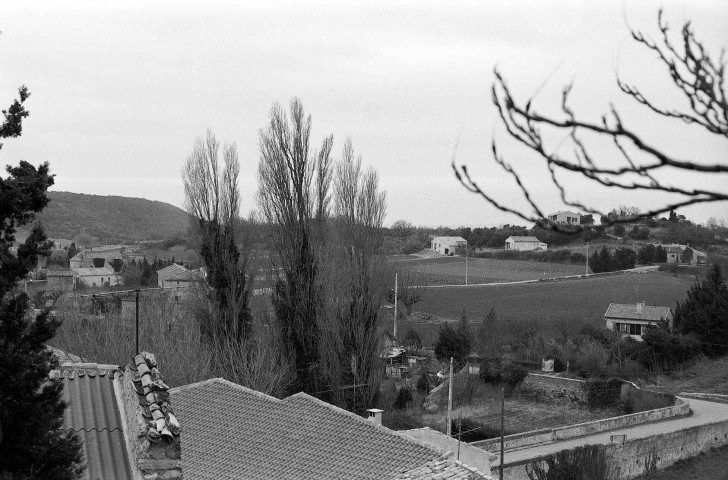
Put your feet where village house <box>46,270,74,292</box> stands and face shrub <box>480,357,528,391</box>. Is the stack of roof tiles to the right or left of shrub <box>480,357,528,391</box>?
right

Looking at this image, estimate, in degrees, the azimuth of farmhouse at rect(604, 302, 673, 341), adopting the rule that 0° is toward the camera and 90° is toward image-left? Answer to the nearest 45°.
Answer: approximately 0°

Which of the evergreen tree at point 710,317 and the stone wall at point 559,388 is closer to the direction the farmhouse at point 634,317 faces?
the stone wall

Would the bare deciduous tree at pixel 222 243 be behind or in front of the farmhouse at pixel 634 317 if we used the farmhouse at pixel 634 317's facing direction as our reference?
in front

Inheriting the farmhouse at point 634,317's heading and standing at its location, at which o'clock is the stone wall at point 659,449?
The stone wall is roughly at 12 o'clock from the farmhouse.

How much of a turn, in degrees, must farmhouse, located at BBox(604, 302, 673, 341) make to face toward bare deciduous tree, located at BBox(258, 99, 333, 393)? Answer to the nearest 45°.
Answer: approximately 45° to its right

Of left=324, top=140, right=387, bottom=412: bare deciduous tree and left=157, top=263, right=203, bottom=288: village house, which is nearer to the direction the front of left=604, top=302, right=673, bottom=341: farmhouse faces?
the bare deciduous tree

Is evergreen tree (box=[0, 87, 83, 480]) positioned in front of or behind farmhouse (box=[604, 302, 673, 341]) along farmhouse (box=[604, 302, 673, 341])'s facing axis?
in front

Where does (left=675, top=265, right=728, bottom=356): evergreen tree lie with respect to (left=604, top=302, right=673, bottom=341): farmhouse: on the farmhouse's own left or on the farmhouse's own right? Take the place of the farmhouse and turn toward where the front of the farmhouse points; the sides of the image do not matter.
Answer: on the farmhouse's own left

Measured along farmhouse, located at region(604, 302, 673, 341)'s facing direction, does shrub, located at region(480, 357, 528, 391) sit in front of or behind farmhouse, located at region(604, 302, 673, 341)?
in front

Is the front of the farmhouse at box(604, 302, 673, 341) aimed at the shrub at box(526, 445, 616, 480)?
yes

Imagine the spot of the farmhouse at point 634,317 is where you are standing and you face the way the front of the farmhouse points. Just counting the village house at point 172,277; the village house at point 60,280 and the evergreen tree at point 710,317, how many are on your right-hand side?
2

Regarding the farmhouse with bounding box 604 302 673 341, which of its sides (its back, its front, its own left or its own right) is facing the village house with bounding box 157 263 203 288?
right

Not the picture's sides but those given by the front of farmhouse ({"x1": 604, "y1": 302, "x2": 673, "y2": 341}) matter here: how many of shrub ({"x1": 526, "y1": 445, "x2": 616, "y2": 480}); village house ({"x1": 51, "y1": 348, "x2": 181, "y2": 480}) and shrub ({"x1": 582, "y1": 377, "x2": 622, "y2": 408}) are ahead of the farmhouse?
3

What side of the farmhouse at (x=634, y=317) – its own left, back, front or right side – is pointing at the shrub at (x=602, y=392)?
front

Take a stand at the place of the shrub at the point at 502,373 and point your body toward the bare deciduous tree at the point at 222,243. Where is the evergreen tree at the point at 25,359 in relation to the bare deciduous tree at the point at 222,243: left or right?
left
